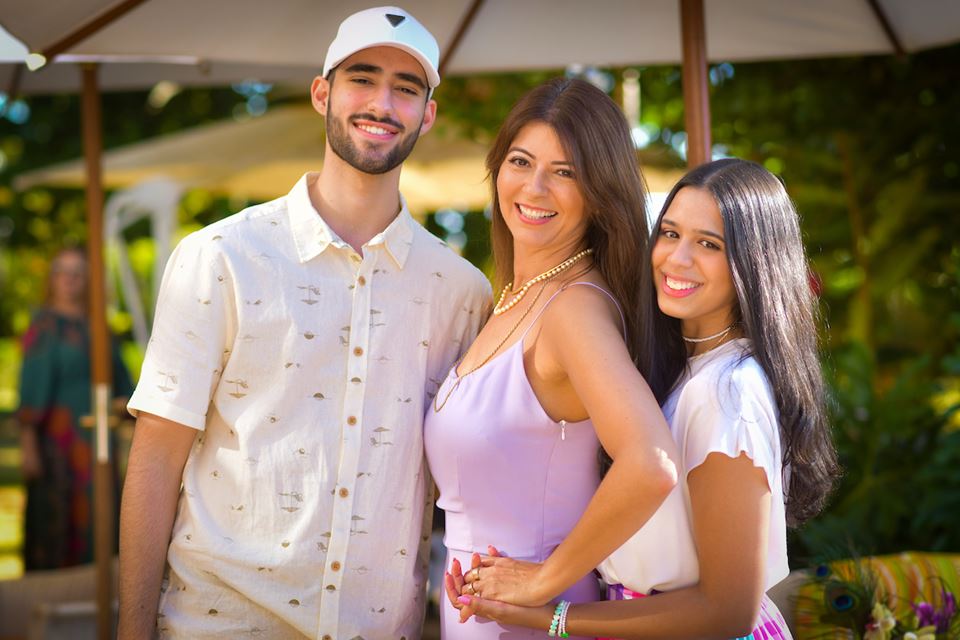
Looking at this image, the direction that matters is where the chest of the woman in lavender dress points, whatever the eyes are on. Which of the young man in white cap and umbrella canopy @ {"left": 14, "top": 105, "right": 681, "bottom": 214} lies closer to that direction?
the young man in white cap

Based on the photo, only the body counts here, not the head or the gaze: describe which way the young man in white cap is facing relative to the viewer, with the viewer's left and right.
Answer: facing the viewer

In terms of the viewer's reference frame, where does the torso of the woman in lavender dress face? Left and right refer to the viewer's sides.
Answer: facing the viewer and to the left of the viewer

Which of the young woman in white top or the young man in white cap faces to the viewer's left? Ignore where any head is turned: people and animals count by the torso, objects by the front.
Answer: the young woman in white top

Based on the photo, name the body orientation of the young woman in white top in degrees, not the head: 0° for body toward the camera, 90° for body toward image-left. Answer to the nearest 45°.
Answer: approximately 90°

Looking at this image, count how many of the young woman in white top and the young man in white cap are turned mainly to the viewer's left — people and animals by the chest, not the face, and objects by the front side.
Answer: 1

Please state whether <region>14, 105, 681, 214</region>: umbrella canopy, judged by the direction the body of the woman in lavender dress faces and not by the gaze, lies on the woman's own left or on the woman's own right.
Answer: on the woman's own right

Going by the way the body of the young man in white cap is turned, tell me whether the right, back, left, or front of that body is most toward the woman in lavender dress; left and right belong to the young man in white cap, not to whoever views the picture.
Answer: left
